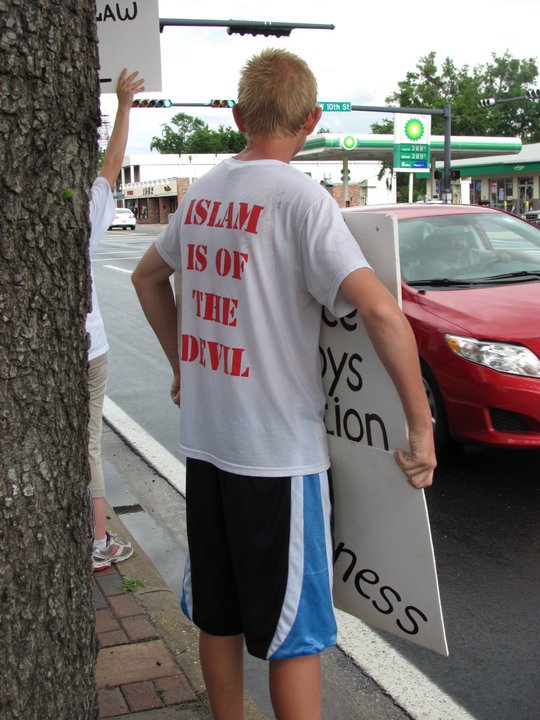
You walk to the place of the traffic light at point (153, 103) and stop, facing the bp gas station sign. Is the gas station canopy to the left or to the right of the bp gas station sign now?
left

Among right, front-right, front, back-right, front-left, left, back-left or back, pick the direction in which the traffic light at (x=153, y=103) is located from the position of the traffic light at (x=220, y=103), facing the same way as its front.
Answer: right

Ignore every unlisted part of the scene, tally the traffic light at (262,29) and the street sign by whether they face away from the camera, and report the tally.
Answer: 1

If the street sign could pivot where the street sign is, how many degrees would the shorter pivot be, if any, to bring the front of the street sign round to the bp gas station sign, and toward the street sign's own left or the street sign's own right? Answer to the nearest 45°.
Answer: approximately 135° to the street sign's own left

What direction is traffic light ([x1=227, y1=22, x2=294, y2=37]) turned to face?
away from the camera

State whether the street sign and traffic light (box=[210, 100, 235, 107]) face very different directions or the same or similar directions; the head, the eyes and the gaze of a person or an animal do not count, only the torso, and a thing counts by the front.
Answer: same or similar directions

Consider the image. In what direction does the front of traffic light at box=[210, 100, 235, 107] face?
toward the camera

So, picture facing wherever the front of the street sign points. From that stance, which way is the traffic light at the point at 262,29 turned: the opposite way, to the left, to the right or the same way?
the opposite way

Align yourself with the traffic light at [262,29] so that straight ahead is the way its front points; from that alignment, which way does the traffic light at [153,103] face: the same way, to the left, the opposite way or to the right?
the opposite way

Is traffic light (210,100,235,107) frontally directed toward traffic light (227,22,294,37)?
yes

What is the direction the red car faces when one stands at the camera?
facing the viewer and to the right of the viewer

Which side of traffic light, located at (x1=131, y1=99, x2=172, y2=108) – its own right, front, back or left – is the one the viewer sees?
front

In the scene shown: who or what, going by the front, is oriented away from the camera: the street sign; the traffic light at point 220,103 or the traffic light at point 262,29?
the traffic light at point 262,29

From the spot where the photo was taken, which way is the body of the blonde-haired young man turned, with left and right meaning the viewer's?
facing away from the viewer and to the right of the viewer

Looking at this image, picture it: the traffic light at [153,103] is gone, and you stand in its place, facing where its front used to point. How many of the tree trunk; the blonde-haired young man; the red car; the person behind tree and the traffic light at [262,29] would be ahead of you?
5

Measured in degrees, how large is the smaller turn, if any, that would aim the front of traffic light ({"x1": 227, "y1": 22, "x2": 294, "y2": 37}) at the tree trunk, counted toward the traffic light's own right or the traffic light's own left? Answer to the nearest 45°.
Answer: approximately 180°

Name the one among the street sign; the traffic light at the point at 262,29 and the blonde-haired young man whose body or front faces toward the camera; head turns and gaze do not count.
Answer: the street sign

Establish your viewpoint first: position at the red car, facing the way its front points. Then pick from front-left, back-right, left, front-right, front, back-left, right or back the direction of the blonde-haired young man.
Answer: front-right

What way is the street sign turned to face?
toward the camera

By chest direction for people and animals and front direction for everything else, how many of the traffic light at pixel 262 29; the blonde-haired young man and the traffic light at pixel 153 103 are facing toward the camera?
1
